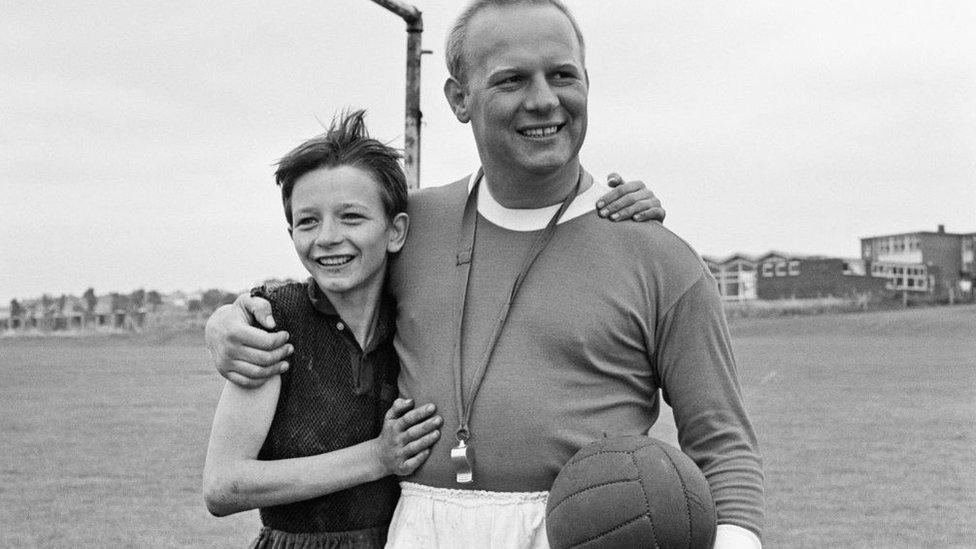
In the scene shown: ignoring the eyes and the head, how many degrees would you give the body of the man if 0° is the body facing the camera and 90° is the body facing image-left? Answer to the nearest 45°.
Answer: approximately 0°

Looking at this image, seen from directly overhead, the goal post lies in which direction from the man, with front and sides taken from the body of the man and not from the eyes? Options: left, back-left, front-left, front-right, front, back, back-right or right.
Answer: back

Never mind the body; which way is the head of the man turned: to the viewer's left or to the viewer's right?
to the viewer's right
